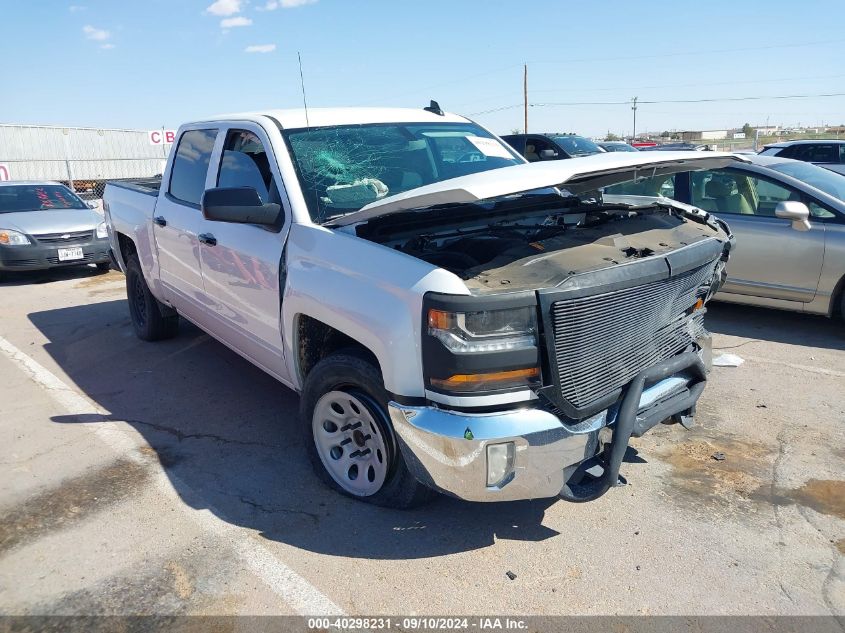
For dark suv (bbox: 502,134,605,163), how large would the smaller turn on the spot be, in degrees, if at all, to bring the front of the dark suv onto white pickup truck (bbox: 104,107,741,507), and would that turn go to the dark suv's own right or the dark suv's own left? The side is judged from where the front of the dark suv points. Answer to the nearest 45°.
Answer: approximately 45° to the dark suv's own right

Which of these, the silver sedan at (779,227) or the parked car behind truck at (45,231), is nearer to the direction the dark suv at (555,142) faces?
the silver sedan

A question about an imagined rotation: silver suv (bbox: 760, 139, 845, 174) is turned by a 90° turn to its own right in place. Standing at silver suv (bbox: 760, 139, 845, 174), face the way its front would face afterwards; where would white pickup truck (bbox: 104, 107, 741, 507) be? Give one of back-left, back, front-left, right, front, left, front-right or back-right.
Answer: front

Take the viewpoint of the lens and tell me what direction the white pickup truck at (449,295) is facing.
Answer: facing the viewer and to the right of the viewer

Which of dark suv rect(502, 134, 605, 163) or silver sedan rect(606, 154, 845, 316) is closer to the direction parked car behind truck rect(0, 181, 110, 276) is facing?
the silver sedan

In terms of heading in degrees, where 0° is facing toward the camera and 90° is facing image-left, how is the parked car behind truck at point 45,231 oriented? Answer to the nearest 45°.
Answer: approximately 315°

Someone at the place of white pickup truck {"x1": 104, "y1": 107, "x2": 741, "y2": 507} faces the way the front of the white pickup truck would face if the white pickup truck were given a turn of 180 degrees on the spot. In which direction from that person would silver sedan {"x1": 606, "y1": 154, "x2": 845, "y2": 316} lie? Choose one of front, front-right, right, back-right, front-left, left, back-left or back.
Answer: right

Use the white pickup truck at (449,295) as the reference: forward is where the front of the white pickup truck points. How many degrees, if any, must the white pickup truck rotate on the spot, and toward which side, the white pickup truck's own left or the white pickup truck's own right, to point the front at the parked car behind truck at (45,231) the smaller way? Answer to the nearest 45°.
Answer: approximately 180°
